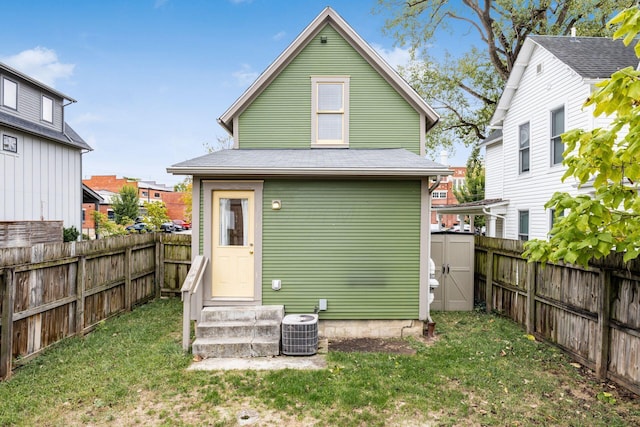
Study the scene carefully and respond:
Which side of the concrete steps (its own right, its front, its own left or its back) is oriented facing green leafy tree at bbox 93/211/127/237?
back

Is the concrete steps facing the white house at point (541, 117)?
no

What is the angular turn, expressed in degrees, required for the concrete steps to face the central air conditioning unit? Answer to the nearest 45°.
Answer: approximately 45° to its left

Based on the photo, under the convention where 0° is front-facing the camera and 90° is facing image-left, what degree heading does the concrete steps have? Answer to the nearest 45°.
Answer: approximately 0°

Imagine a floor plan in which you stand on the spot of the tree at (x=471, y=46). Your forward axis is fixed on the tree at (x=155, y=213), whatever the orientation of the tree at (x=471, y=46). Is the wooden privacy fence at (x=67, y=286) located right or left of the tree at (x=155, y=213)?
left

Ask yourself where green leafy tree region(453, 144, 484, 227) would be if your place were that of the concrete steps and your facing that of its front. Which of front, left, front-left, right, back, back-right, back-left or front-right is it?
back-left

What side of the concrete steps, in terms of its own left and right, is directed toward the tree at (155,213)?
back

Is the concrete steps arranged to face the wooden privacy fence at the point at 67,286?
no

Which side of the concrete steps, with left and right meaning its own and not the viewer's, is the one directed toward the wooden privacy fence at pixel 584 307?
left

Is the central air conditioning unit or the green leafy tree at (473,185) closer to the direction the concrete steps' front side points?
the central air conditioning unit

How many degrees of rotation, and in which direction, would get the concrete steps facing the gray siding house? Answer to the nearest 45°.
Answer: approximately 135° to its right

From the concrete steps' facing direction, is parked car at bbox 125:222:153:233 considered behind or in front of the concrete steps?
behind

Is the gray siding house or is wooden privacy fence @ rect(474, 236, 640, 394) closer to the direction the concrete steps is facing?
the wooden privacy fence

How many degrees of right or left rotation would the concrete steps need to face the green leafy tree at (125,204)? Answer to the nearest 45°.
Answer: approximately 180°
